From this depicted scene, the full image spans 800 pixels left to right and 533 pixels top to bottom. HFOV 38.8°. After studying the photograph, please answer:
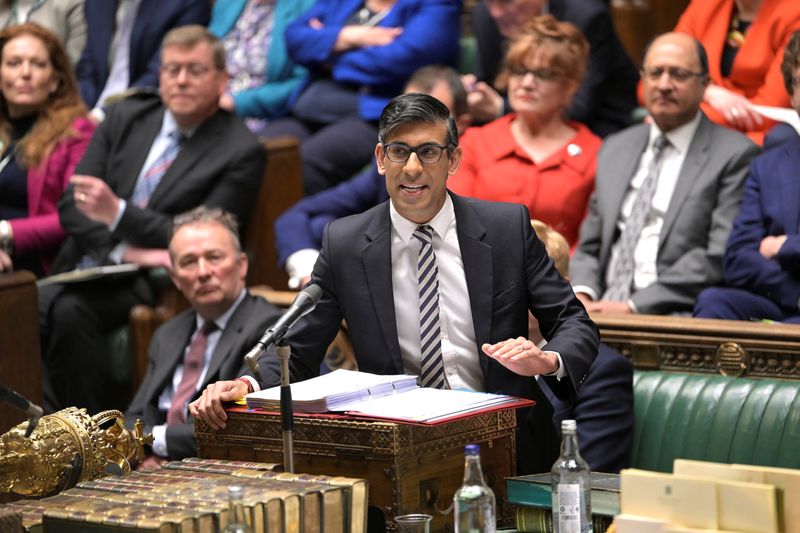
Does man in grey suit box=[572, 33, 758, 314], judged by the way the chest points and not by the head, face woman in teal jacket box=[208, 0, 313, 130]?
no

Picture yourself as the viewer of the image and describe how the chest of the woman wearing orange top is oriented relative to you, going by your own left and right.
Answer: facing the viewer and to the left of the viewer

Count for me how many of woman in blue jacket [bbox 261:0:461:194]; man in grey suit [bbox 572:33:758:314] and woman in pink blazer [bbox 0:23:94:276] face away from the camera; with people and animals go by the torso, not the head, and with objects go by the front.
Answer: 0

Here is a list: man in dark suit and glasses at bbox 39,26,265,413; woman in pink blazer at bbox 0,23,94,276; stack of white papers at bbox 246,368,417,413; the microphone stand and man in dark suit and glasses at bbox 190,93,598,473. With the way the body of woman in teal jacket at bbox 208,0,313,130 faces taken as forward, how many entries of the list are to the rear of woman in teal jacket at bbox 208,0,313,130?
0

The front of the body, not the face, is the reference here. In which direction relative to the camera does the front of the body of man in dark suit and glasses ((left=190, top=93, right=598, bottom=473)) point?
toward the camera

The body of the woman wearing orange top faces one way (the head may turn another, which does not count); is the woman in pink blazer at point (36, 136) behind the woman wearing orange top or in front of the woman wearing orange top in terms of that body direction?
in front

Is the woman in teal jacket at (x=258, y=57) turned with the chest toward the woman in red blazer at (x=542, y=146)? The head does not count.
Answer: no

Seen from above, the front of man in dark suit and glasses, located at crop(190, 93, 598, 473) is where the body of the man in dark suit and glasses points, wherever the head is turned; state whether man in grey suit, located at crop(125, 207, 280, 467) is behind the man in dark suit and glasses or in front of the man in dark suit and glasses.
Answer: behind

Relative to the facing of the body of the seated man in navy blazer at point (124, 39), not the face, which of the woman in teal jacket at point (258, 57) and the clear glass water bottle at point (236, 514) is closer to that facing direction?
the clear glass water bottle

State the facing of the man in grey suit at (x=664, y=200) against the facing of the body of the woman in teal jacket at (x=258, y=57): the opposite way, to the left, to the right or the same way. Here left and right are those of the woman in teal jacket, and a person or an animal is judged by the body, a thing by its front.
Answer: the same way

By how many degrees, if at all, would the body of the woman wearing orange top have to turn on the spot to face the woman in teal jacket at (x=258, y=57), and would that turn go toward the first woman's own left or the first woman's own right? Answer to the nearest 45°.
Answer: approximately 45° to the first woman's own right

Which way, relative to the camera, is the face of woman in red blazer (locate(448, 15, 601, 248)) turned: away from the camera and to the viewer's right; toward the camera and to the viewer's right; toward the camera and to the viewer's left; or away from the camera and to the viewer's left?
toward the camera and to the viewer's left

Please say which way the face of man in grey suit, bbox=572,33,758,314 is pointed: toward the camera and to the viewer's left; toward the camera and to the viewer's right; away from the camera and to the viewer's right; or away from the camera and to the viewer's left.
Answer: toward the camera and to the viewer's left

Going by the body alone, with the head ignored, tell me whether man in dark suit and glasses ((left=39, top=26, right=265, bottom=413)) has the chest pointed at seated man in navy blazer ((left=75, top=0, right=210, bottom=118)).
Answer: no

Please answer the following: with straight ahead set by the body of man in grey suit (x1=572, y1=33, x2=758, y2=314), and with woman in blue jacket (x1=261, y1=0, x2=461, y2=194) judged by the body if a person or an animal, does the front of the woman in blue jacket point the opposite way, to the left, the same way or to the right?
the same way
